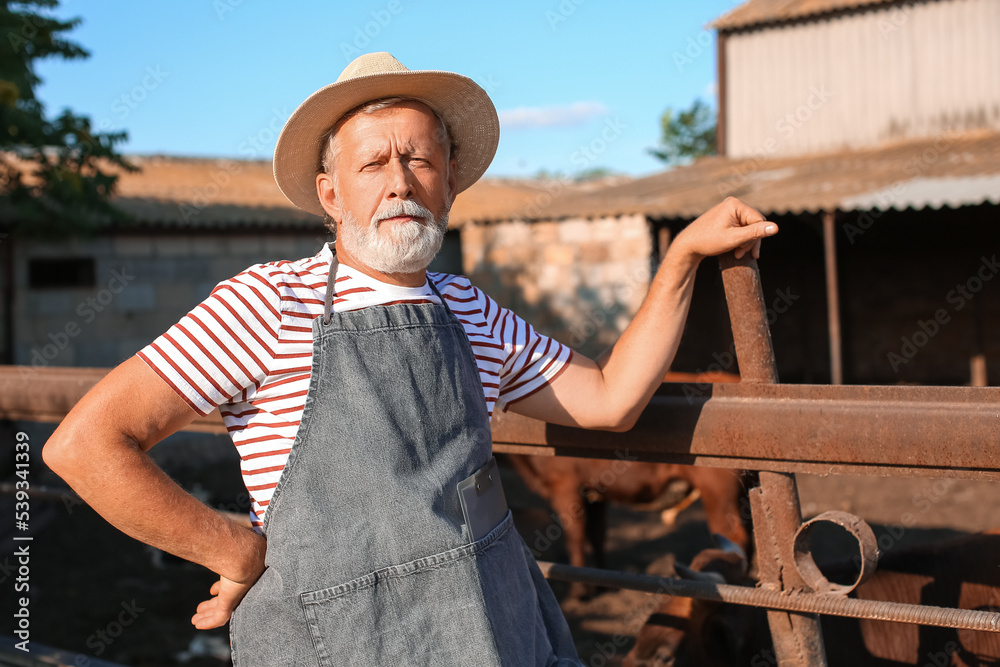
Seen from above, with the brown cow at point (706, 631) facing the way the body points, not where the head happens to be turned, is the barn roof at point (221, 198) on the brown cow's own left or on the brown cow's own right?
on the brown cow's own right

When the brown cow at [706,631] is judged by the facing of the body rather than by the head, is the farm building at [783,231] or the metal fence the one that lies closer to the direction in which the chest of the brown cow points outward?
the metal fence

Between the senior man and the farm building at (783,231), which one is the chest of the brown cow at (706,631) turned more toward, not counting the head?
the senior man
